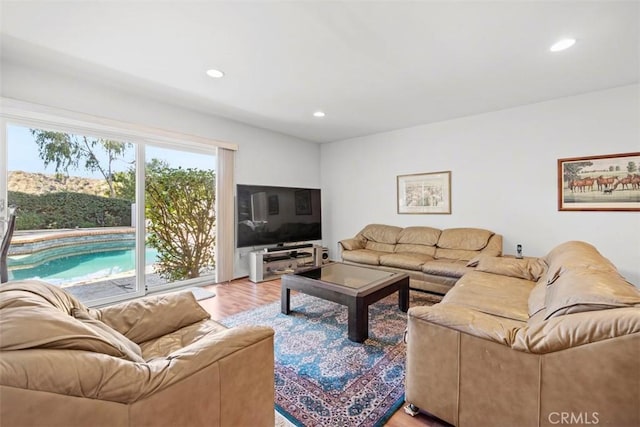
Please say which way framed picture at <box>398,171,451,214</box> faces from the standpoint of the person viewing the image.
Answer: facing the viewer and to the left of the viewer

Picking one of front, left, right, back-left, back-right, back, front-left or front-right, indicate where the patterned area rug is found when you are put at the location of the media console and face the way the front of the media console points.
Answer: front-right

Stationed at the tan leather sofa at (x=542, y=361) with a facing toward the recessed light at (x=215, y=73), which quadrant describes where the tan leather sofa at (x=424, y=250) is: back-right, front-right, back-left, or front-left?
front-right

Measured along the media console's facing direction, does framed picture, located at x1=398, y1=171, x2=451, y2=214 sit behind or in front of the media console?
in front

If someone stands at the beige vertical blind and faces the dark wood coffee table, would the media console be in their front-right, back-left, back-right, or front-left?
front-left

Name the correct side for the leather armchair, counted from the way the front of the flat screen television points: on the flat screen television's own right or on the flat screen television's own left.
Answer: on the flat screen television's own right

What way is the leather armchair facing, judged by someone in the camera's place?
facing away from the viewer and to the right of the viewer

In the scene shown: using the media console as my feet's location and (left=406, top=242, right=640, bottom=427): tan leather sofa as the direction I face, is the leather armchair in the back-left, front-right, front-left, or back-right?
front-right

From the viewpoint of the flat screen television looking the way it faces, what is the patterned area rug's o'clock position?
The patterned area rug is roughly at 1 o'clock from the flat screen television.

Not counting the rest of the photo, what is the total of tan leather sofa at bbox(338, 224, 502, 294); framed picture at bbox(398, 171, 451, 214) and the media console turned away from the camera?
0

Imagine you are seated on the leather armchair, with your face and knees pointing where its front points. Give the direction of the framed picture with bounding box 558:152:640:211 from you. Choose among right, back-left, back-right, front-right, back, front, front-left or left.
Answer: front-right

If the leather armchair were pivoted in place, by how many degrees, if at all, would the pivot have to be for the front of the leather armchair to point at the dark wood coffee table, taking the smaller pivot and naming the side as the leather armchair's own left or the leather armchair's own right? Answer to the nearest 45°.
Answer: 0° — it already faces it

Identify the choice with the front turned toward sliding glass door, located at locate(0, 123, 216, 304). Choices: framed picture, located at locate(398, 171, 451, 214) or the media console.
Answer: the framed picture

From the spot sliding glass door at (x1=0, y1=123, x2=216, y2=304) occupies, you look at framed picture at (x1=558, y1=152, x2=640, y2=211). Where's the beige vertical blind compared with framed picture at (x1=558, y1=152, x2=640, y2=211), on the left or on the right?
left

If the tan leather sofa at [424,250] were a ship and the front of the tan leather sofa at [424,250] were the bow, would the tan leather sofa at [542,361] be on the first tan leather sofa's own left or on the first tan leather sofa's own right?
on the first tan leather sofa's own left

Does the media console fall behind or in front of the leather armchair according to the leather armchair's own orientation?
in front

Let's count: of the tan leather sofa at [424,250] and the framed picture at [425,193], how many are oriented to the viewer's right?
0
